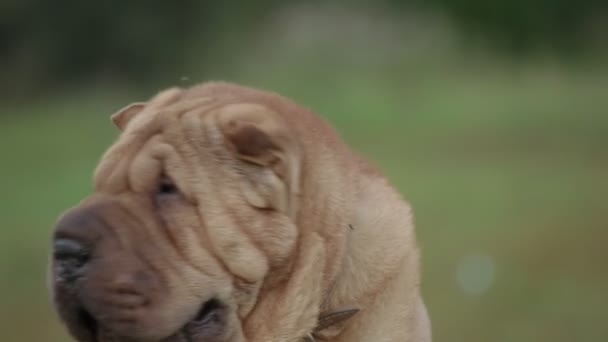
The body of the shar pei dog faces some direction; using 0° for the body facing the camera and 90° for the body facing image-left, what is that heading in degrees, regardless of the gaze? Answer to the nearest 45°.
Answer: approximately 45°
